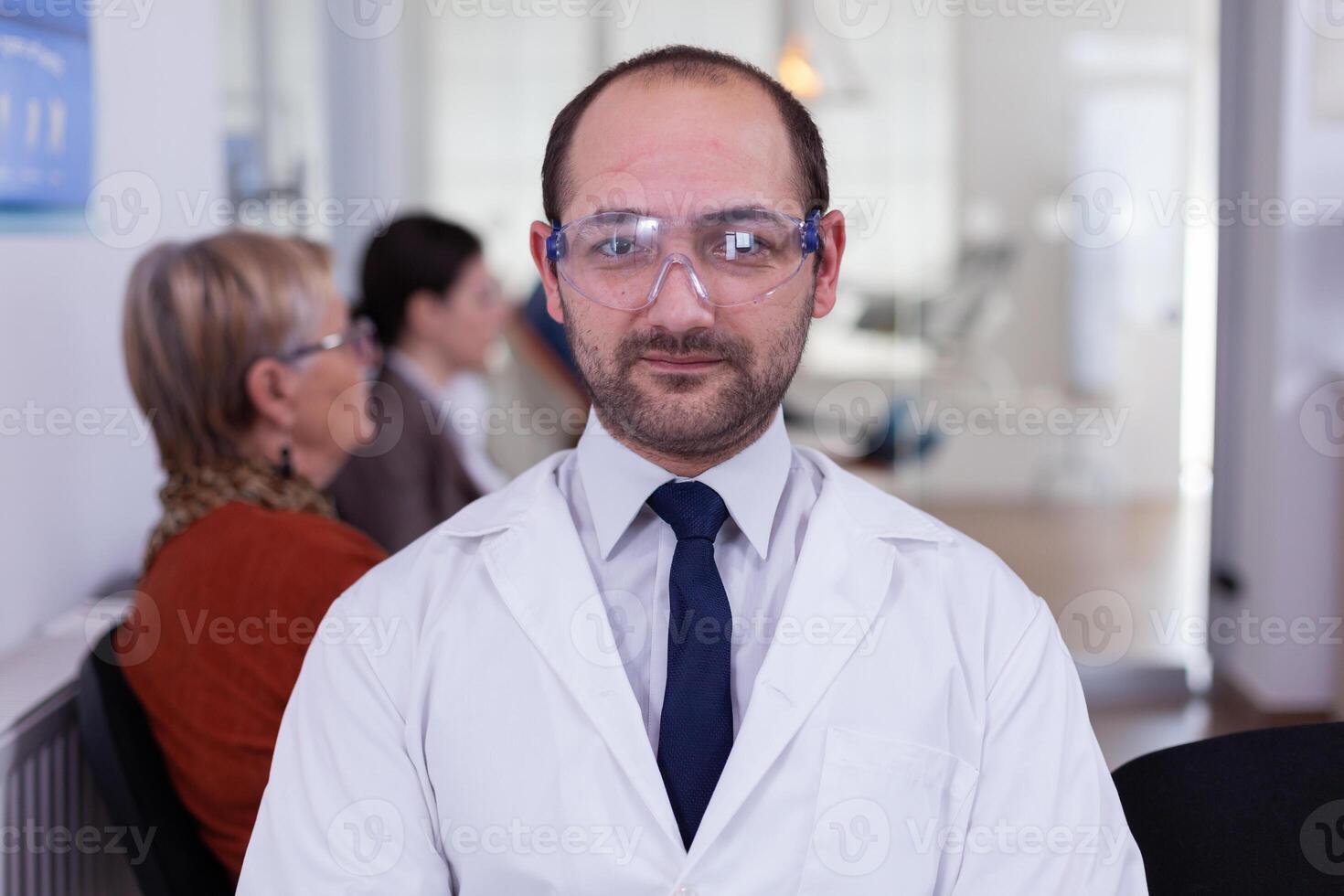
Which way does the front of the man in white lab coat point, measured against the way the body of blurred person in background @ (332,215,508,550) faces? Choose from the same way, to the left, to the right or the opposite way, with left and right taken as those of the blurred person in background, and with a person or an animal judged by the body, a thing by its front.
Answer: to the right

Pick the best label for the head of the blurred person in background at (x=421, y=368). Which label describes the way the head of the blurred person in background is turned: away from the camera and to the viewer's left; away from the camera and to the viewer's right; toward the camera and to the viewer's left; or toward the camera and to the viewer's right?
toward the camera and to the viewer's right

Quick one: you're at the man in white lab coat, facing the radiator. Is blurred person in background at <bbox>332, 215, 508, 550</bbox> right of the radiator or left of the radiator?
right

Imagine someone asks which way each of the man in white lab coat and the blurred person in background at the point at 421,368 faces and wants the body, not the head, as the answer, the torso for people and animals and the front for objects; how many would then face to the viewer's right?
1

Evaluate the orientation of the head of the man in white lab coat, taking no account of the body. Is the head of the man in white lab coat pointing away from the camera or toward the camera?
toward the camera

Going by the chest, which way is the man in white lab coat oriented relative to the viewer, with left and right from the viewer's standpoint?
facing the viewer

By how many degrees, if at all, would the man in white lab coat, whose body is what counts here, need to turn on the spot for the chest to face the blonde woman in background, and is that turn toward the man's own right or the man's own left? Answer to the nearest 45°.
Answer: approximately 135° to the man's own right

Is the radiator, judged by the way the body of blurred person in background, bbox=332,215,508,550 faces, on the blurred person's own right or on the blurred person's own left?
on the blurred person's own right

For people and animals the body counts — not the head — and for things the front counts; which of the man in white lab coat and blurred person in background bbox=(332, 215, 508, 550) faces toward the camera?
the man in white lab coat

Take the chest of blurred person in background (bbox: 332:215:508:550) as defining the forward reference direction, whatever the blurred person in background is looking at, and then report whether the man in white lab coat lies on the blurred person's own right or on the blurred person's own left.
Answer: on the blurred person's own right

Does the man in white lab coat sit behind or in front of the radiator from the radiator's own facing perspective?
in front

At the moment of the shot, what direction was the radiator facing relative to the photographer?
facing the viewer and to the right of the viewer

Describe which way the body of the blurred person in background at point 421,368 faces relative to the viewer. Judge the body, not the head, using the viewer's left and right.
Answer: facing to the right of the viewer

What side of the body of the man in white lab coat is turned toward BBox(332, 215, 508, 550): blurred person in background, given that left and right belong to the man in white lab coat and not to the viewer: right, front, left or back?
back
